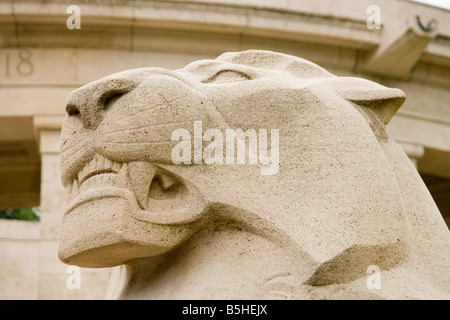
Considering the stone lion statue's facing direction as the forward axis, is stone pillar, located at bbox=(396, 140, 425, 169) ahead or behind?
behind

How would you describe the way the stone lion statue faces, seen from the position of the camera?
facing the viewer and to the left of the viewer

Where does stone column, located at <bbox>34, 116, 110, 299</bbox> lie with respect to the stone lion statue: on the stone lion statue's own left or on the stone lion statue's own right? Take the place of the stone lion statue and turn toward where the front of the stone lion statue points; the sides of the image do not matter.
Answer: on the stone lion statue's own right
